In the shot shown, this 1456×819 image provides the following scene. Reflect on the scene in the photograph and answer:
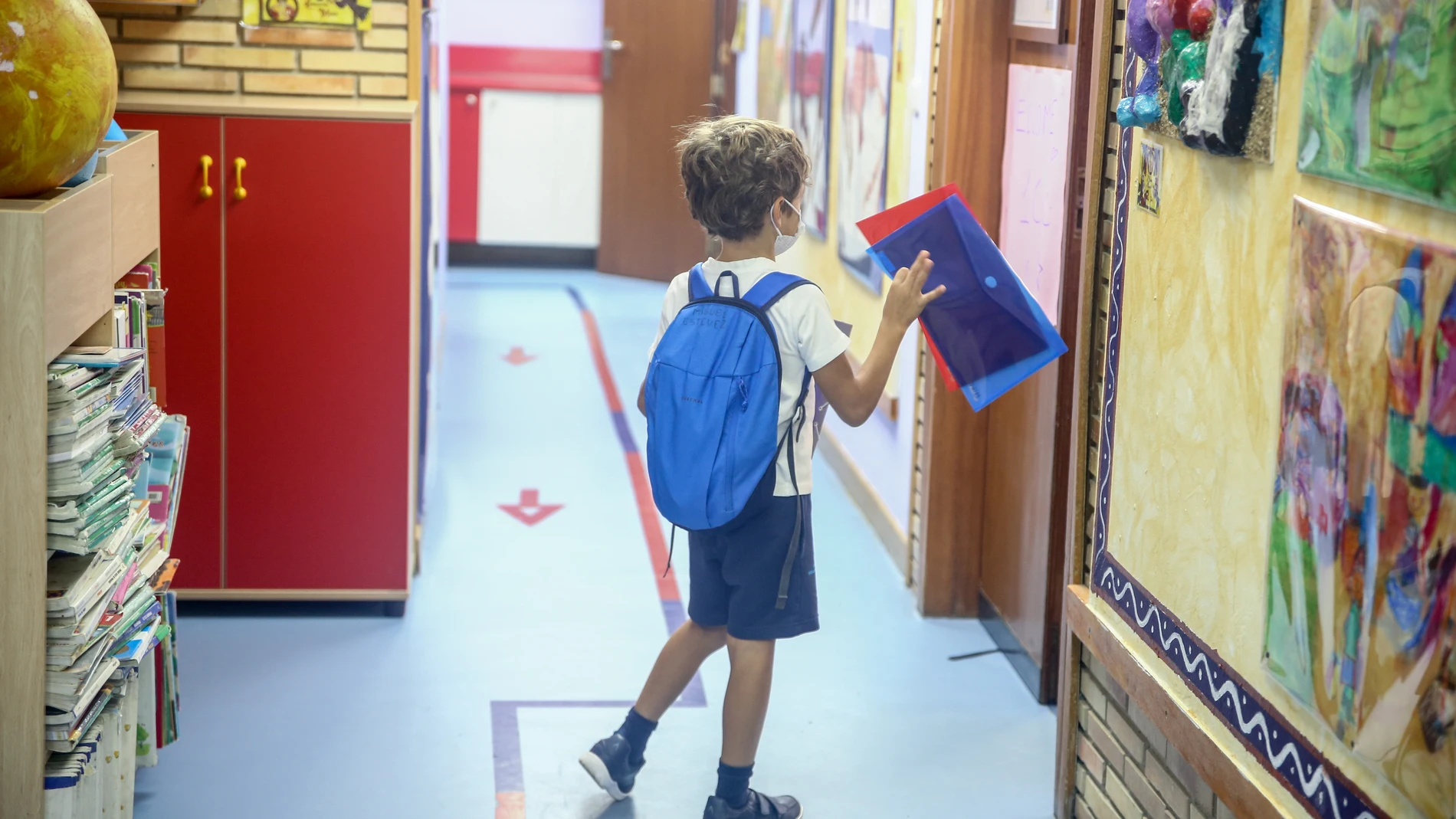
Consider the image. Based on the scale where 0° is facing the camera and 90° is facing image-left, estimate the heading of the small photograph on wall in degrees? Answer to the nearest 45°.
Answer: approximately 45°

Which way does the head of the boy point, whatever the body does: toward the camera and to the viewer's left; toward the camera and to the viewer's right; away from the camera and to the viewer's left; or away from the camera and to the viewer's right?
away from the camera and to the viewer's right

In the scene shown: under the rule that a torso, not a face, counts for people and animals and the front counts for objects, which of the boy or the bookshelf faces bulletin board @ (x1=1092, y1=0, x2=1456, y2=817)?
the bookshelf

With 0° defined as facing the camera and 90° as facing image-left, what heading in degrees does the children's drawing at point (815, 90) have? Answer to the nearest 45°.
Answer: approximately 45°

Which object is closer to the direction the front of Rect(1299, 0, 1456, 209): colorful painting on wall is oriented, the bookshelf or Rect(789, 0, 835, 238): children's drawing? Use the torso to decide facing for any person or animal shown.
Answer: the bookshelf

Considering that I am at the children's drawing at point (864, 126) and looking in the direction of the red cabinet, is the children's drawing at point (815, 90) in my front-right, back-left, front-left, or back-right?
back-right

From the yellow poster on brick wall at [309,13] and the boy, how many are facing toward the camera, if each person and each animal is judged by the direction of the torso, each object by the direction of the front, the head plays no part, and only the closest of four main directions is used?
1

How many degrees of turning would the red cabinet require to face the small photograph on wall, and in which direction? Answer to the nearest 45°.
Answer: approximately 45° to its left

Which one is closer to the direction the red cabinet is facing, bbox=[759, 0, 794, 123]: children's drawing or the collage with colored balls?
the collage with colored balls

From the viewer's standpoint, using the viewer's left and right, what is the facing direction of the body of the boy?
facing away from the viewer and to the right of the viewer

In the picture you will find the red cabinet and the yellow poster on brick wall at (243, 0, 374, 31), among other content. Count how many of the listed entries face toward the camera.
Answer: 2
